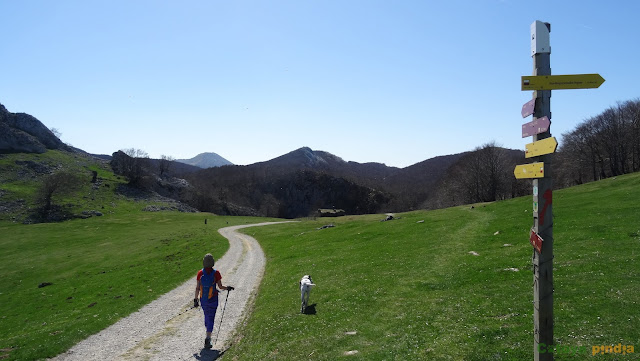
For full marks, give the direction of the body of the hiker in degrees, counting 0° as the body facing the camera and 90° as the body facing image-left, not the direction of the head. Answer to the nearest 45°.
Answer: approximately 180°

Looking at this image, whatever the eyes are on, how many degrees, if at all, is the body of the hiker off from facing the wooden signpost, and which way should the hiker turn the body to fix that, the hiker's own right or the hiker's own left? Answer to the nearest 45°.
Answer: approximately 135° to the hiker's own right
